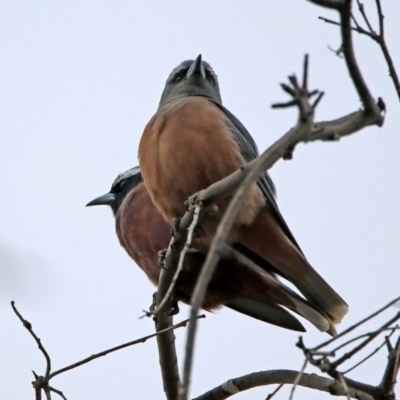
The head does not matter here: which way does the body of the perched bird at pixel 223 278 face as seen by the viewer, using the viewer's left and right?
facing to the left of the viewer

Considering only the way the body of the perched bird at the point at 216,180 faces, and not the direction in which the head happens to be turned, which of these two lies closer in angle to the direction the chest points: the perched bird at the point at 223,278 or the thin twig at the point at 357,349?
the thin twig

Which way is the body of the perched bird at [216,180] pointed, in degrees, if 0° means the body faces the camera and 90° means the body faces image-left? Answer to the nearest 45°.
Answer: approximately 45°

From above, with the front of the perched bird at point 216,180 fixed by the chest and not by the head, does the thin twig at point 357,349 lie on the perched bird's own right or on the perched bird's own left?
on the perched bird's own left
